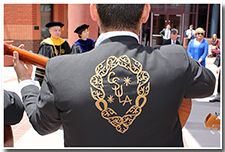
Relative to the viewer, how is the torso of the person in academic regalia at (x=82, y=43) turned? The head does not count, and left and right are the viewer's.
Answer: facing the viewer and to the right of the viewer

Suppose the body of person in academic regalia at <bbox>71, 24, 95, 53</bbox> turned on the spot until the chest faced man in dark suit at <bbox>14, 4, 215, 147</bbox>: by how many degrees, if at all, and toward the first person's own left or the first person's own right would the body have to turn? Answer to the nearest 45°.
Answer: approximately 45° to the first person's own right

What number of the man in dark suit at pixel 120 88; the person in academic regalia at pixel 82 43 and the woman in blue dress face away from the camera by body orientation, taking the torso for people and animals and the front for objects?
1

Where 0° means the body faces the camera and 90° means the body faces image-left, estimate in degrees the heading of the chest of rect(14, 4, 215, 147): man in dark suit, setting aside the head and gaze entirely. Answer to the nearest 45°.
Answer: approximately 180°

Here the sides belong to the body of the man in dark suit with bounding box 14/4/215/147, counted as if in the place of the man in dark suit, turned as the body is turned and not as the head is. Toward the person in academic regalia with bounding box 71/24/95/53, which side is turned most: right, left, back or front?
front

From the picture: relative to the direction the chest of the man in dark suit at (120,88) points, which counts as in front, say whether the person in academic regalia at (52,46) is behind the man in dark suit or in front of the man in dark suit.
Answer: in front

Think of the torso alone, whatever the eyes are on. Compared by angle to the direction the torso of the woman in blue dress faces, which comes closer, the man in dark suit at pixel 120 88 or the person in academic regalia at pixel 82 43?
the man in dark suit

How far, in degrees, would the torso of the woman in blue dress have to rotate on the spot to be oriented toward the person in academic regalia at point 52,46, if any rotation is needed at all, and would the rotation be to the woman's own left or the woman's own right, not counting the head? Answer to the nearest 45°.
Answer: approximately 45° to the woman's own right

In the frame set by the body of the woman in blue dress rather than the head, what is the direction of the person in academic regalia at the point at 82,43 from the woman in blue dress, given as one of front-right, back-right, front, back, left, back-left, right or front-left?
front-right

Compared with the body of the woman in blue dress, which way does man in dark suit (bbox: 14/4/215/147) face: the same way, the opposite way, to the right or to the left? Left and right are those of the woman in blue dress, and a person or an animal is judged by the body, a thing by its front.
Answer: the opposite way

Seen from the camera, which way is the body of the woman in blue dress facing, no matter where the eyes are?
toward the camera

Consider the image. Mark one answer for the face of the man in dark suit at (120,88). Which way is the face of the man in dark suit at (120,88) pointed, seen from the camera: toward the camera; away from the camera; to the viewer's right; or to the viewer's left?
away from the camera

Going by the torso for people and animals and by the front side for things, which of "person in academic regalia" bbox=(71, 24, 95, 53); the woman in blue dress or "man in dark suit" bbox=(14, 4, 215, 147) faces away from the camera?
the man in dark suit
